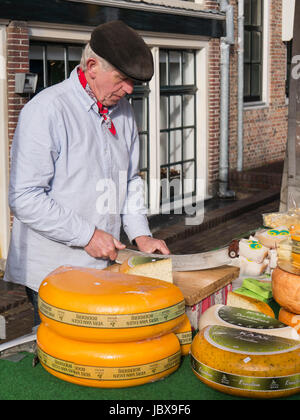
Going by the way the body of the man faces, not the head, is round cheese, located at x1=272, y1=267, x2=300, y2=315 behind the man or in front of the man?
in front

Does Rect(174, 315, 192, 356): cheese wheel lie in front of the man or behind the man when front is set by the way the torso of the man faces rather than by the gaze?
in front

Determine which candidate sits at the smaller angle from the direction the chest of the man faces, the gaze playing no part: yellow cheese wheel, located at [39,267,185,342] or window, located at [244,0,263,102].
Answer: the yellow cheese wheel

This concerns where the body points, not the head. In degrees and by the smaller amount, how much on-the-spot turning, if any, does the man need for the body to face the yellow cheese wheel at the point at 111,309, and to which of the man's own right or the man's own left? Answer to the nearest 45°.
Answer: approximately 45° to the man's own right

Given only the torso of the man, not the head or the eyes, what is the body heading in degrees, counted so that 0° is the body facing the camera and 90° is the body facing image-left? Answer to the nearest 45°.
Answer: approximately 315°

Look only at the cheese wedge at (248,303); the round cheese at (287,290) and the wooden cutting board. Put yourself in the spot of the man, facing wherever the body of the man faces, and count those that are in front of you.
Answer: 3

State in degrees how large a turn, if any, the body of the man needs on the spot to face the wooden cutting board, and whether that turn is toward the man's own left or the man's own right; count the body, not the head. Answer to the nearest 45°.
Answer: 0° — they already face it

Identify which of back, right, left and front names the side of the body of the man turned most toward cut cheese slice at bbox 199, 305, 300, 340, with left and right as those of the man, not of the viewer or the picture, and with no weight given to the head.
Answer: front

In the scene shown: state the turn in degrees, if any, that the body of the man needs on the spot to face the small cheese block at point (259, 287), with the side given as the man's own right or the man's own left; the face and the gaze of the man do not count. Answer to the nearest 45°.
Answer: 0° — they already face it

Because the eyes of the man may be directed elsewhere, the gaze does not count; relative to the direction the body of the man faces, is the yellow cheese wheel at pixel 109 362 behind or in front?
in front

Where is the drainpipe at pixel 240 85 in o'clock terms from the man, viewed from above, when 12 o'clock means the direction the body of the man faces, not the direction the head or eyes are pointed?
The drainpipe is roughly at 8 o'clock from the man.

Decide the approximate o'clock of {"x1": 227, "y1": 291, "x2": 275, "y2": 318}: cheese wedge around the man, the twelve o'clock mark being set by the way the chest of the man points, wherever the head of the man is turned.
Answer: The cheese wedge is roughly at 12 o'clock from the man.
